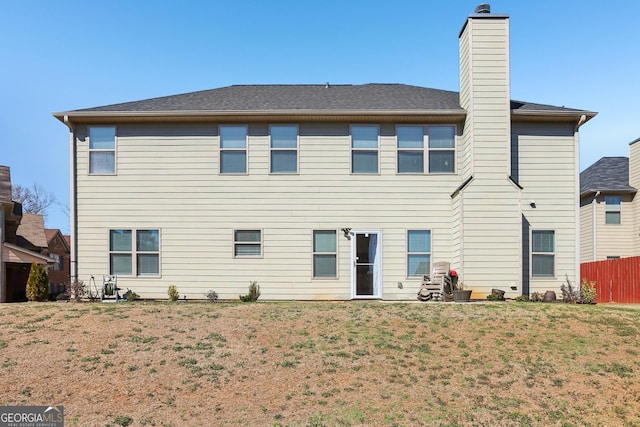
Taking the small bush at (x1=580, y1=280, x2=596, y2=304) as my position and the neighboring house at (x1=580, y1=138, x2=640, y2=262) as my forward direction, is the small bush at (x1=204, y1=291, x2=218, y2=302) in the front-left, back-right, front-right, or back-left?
back-left

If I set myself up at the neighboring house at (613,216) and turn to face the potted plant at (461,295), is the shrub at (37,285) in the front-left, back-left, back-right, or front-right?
front-right

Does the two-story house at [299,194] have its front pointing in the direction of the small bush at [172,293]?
no

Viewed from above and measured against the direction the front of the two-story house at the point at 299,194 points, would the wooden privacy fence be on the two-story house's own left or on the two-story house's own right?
on the two-story house's own right

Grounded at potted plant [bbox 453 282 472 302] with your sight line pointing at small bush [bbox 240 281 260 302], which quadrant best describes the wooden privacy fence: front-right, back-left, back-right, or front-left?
back-right

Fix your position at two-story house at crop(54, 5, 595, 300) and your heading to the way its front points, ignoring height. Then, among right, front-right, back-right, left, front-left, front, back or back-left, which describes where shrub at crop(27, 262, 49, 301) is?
left

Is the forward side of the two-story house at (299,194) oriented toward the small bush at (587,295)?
no

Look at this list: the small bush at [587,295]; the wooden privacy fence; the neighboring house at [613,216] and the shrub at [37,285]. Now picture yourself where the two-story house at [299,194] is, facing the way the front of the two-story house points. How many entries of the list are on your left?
1

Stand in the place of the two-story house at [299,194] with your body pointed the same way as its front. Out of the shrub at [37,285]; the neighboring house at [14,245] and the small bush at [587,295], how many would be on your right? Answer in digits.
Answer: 1

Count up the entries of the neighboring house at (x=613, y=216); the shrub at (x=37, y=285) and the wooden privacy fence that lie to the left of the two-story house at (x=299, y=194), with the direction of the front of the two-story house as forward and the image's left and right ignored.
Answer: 1

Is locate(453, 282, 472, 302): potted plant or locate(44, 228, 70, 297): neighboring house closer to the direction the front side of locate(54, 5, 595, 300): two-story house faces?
the neighboring house

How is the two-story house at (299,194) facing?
away from the camera
